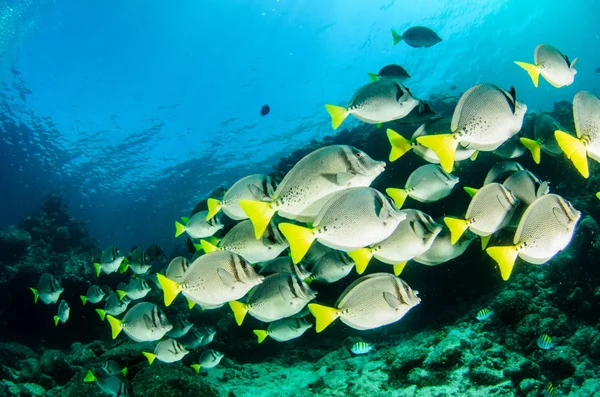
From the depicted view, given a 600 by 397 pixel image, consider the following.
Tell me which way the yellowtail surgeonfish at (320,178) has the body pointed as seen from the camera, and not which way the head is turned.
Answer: to the viewer's right

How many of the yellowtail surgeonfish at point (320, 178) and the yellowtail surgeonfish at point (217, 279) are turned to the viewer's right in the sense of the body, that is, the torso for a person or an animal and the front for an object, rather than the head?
2

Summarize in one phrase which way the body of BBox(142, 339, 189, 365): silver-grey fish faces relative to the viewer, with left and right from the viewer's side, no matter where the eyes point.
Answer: facing to the right of the viewer

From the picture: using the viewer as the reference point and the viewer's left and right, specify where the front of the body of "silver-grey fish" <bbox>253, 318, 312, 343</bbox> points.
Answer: facing to the right of the viewer

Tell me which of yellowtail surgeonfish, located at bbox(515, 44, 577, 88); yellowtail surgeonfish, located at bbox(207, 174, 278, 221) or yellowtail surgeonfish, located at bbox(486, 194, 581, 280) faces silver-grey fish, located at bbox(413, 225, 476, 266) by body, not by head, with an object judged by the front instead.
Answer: yellowtail surgeonfish, located at bbox(207, 174, 278, 221)

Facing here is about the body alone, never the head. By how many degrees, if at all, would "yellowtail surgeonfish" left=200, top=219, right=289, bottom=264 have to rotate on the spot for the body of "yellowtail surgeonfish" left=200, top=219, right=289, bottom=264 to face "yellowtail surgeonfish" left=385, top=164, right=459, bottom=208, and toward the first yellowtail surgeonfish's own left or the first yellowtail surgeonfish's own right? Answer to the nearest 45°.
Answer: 0° — it already faces it

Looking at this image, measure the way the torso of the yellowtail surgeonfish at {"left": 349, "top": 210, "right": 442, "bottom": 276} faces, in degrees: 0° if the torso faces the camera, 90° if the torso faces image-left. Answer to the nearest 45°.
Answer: approximately 270°

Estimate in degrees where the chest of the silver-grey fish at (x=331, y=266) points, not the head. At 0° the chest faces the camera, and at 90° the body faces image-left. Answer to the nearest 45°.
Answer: approximately 270°

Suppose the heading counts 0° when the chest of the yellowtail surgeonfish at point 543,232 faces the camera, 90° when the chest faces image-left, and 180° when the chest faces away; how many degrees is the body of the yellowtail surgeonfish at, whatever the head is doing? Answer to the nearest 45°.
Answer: approximately 270°
